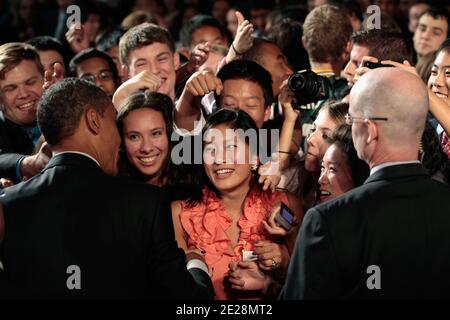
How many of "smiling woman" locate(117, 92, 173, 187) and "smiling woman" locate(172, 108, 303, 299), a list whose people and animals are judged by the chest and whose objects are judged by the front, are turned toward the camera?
2

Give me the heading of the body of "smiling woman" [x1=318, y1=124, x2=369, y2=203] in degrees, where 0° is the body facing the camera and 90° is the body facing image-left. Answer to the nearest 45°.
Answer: approximately 45°

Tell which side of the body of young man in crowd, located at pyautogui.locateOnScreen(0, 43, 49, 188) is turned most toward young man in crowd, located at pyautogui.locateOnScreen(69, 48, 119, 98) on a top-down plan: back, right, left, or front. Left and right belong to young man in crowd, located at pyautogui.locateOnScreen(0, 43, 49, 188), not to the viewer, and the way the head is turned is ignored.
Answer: left

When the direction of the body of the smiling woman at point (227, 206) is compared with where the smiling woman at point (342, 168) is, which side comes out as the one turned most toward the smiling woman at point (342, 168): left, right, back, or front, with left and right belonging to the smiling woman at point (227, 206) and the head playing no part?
left

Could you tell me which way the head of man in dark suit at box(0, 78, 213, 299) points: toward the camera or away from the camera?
away from the camera

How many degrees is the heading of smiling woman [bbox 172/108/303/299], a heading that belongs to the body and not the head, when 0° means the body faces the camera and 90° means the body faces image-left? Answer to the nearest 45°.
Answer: approximately 0°
